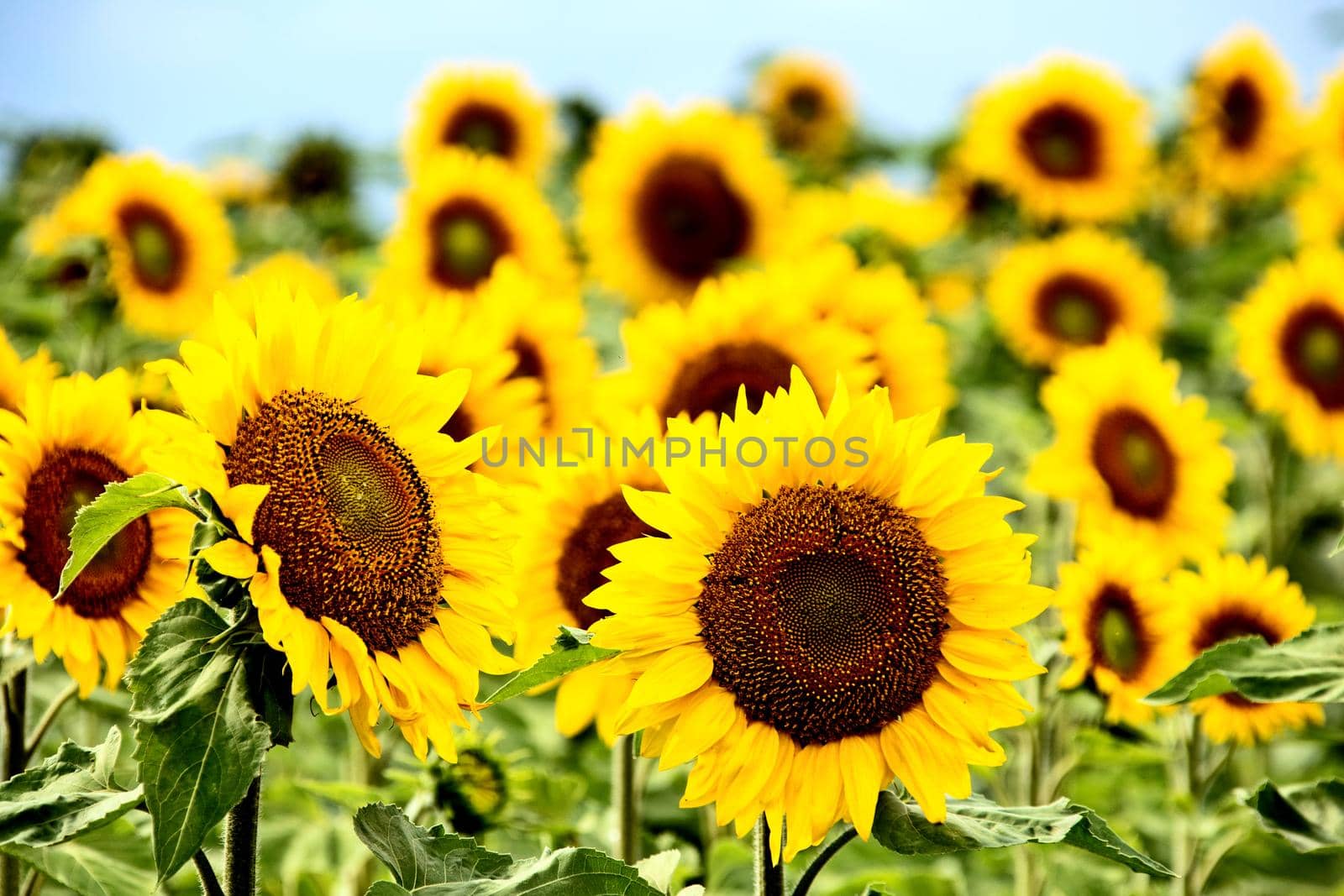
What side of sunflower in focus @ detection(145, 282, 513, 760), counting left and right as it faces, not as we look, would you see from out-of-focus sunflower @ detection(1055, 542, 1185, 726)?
left

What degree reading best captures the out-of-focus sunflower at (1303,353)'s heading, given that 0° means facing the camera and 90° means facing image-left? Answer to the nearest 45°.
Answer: approximately 0°

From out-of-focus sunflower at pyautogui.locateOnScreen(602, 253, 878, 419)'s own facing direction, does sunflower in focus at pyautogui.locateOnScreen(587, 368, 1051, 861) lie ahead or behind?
ahead

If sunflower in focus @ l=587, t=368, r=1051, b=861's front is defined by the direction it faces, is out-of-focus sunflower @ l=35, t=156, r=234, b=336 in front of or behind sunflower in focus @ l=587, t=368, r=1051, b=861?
behind

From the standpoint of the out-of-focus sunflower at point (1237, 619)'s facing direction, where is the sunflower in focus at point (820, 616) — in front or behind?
in front

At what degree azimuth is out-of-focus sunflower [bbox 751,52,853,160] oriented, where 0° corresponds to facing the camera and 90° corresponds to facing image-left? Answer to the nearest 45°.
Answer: approximately 0°

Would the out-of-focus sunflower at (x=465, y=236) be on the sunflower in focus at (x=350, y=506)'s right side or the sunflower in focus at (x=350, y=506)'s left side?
on its left

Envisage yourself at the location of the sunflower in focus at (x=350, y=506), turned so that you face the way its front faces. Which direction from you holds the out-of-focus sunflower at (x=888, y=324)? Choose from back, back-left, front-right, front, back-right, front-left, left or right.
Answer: left
